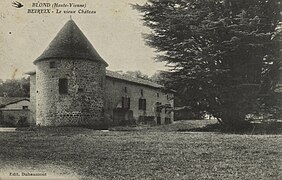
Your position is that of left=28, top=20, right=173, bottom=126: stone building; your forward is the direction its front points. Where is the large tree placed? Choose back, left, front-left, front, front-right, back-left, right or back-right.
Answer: front

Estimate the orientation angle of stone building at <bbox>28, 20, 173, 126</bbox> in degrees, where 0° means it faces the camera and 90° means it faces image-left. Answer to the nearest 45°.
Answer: approximately 315°
